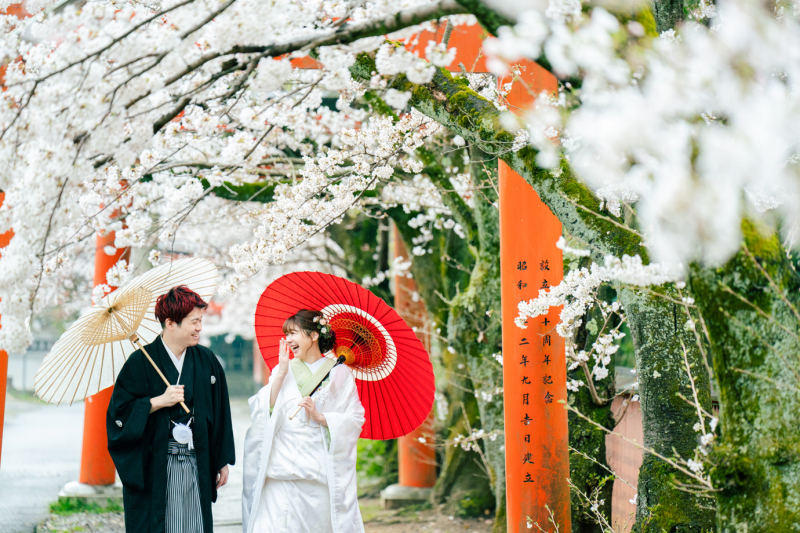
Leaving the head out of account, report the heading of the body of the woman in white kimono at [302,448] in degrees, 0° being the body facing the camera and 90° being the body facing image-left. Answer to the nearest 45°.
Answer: approximately 45°

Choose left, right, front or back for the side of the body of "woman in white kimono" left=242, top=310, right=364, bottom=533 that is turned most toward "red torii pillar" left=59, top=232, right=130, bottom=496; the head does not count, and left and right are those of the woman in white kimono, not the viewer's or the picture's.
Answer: right

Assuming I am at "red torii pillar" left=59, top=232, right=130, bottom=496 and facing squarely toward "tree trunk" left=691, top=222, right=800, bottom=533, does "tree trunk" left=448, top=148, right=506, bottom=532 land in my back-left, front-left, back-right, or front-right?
front-left

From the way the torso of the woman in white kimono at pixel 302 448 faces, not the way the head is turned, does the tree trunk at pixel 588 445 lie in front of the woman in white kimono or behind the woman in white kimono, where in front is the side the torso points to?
behind

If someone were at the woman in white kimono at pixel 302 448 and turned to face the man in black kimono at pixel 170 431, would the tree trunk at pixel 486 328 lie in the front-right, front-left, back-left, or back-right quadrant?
back-right

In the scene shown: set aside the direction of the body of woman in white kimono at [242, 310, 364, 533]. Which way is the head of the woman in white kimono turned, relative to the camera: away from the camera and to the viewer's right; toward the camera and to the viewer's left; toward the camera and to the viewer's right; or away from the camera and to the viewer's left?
toward the camera and to the viewer's left

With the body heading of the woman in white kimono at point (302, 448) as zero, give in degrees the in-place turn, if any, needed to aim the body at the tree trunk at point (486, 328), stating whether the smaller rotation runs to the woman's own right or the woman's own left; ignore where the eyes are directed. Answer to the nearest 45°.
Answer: approximately 180°

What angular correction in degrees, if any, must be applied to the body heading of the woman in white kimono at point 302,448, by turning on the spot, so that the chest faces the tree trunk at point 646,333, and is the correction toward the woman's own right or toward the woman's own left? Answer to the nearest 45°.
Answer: approximately 90° to the woman's own left

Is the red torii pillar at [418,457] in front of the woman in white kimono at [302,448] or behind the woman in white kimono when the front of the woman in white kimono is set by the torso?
behind
